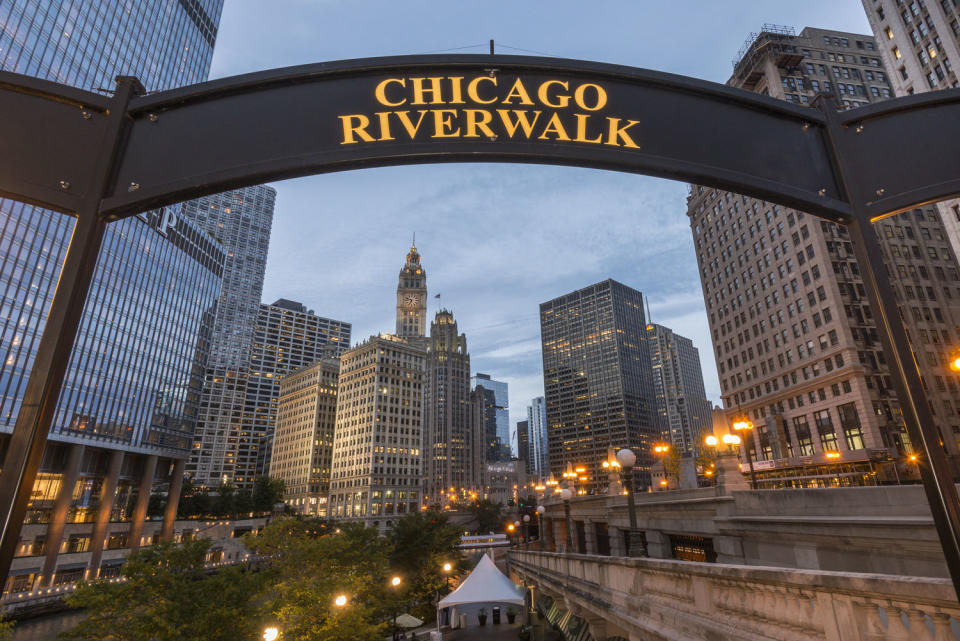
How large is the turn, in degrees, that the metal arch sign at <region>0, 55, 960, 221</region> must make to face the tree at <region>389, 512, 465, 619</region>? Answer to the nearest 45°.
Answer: approximately 180°

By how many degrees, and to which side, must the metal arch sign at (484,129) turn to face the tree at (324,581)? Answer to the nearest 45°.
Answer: approximately 180°

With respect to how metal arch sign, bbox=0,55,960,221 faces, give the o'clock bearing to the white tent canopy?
The white tent canopy is roughly at 6 o'clock from the metal arch sign.

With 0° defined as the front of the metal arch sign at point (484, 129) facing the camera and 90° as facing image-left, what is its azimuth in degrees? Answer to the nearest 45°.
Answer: approximately 0°

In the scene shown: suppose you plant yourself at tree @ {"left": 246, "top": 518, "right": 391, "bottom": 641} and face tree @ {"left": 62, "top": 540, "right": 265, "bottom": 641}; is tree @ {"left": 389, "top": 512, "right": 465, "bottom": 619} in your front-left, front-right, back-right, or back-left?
back-right

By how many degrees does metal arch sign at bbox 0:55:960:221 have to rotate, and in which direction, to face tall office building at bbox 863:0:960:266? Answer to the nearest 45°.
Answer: approximately 135° to its left

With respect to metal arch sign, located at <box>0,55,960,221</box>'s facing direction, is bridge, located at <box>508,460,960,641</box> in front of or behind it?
behind
